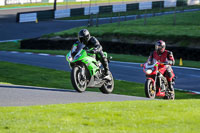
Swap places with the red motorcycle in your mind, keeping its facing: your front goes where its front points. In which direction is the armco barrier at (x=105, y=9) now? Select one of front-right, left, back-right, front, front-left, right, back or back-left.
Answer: back-right

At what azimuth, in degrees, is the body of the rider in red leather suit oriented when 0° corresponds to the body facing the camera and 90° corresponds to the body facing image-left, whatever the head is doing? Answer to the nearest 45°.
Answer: approximately 45°

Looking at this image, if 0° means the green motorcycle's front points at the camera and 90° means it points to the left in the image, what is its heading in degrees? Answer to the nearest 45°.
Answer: approximately 45°

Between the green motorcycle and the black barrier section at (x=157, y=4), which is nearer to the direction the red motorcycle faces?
the green motorcycle

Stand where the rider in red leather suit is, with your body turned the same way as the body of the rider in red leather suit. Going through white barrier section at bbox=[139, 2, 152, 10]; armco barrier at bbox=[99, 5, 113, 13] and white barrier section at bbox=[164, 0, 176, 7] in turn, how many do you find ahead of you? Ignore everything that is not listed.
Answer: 0

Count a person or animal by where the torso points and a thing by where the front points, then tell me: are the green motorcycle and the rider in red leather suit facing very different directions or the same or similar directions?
same or similar directions

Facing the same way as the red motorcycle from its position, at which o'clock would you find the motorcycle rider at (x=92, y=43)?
The motorcycle rider is roughly at 1 o'clock from the red motorcycle.

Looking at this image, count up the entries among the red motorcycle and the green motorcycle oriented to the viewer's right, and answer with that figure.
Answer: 0

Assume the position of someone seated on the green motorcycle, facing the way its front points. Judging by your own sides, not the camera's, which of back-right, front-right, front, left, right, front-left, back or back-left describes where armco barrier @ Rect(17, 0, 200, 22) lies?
back-right

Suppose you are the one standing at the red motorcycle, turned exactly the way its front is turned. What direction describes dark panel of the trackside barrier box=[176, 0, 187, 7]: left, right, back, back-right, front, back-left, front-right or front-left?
back-right

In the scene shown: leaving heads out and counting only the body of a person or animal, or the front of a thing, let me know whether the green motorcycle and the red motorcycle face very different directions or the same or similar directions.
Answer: same or similar directions

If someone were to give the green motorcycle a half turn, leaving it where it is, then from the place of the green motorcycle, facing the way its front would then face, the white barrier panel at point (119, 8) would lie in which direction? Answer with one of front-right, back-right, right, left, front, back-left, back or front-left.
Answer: front-left

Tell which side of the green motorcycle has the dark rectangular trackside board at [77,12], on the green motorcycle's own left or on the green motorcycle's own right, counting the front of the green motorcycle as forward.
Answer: on the green motorcycle's own right

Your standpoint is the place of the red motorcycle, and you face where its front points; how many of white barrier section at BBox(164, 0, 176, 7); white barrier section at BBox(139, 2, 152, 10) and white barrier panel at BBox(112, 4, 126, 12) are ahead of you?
0

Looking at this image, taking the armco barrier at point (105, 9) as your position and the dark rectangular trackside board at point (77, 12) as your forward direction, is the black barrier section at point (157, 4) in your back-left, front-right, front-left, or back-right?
back-right

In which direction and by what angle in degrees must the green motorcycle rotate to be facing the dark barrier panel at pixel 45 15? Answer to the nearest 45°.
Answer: approximately 135° to its right

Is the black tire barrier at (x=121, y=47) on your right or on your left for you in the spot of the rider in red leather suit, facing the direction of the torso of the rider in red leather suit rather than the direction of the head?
on your right

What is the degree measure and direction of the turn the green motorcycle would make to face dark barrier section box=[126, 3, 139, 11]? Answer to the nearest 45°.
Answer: approximately 135° to its right

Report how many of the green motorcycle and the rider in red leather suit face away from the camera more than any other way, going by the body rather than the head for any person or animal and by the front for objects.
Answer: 0
